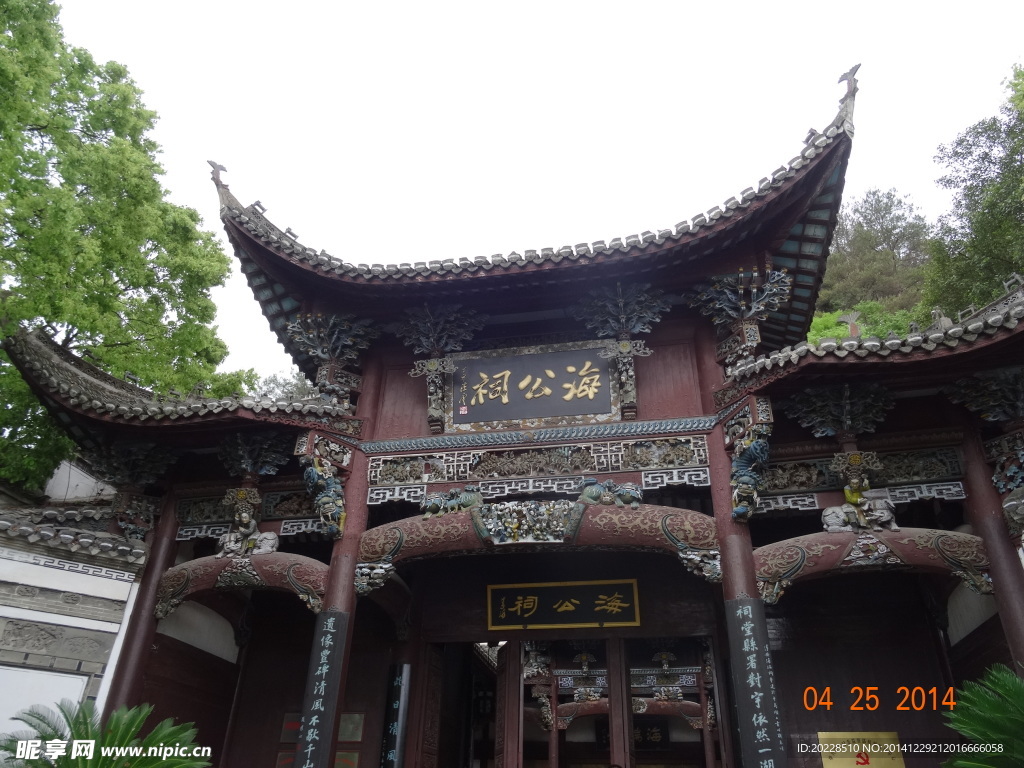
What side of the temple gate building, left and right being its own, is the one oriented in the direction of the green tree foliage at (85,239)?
right

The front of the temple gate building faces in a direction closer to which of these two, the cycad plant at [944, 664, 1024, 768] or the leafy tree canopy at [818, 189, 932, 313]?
the cycad plant

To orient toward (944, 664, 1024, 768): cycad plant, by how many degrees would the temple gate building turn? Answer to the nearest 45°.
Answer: approximately 45° to its left

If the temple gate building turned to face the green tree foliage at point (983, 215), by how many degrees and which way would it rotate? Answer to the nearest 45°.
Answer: approximately 135° to its left

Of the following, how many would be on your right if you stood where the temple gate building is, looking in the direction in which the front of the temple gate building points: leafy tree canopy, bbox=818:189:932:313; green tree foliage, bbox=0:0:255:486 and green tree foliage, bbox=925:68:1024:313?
1

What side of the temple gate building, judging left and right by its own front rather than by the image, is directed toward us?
front

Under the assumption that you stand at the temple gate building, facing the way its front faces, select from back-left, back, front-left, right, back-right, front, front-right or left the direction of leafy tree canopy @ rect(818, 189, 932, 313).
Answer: back-left
